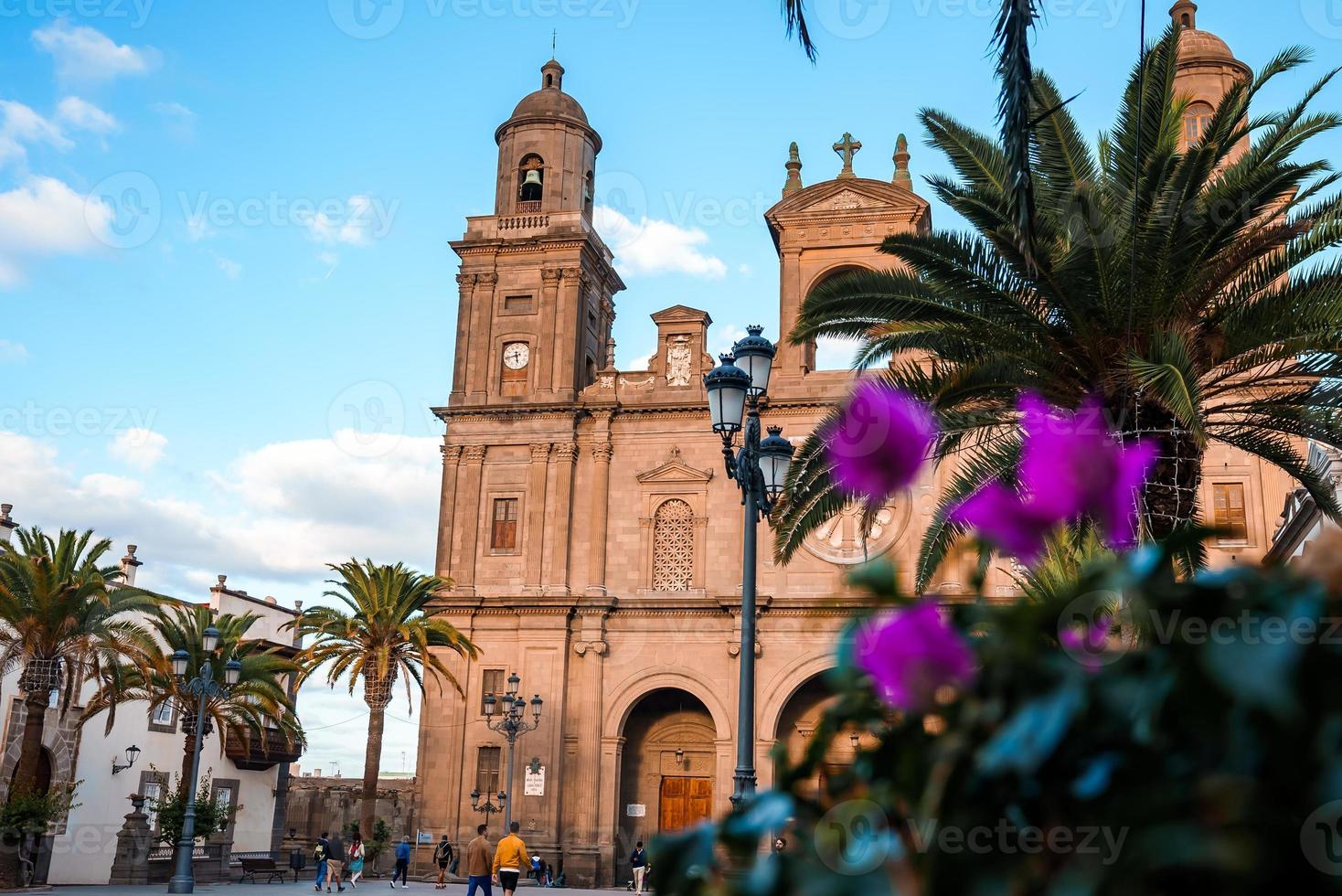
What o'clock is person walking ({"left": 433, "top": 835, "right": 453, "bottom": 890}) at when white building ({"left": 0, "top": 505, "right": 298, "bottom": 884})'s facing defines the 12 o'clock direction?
The person walking is roughly at 12 o'clock from the white building.

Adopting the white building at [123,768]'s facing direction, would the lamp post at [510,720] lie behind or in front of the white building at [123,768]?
in front

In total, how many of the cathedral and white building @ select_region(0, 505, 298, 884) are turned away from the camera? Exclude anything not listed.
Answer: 0

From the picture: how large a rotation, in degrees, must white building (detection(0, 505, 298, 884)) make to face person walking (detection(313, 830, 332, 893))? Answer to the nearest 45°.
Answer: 0° — it already faces them

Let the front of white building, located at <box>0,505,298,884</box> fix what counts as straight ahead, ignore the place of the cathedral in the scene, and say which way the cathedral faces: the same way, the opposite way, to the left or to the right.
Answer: to the right

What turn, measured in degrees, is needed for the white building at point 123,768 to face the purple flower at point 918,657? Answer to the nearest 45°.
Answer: approximately 45° to its right

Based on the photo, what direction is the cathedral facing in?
toward the camera

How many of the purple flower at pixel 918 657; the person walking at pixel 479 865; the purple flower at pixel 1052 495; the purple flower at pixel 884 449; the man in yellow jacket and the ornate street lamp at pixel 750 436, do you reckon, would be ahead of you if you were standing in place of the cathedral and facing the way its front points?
6

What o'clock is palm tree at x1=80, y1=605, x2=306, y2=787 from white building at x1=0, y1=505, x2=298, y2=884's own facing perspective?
The palm tree is roughly at 1 o'clock from the white building.

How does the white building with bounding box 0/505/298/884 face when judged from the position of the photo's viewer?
facing the viewer and to the right of the viewer

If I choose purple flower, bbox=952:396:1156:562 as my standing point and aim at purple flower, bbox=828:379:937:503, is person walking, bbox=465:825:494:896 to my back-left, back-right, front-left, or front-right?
front-right

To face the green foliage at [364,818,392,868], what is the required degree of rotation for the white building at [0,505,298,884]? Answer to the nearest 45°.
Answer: approximately 45° to its left

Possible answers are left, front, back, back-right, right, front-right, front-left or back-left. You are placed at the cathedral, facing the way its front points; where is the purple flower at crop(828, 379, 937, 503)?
front

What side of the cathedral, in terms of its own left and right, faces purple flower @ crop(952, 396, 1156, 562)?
front

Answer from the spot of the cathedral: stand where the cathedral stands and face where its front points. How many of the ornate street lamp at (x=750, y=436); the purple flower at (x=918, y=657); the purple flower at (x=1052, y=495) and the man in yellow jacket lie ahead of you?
4

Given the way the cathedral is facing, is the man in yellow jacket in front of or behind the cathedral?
in front

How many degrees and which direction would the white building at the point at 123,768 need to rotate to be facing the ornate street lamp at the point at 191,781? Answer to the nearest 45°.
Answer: approximately 45° to its right

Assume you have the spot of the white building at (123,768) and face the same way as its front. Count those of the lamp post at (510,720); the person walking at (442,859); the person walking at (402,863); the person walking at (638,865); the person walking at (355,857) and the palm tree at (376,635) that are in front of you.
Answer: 6
